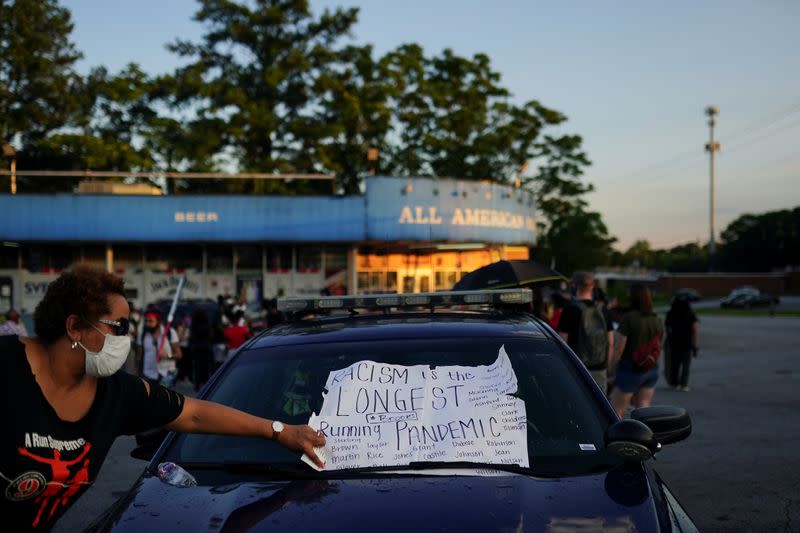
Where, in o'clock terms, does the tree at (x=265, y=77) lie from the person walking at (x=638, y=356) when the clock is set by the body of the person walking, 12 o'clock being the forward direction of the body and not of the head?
The tree is roughly at 11 o'clock from the person walking.

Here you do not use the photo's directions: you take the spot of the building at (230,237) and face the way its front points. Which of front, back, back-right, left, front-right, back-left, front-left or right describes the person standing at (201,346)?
front

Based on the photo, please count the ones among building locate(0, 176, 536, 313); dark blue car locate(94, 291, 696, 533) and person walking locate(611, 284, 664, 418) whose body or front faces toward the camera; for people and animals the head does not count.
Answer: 2

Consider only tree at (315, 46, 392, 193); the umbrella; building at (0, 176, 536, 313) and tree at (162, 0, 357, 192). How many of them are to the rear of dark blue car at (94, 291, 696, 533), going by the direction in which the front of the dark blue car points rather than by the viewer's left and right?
4

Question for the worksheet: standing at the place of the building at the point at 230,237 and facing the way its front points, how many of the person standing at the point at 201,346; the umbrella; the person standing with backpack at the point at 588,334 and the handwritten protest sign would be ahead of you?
4

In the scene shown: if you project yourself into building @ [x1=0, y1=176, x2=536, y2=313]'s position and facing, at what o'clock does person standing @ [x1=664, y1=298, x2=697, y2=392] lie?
The person standing is roughly at 11 o'clock from the building.

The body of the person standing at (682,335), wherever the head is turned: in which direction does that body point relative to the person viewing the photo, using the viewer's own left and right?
facing away from the viewer

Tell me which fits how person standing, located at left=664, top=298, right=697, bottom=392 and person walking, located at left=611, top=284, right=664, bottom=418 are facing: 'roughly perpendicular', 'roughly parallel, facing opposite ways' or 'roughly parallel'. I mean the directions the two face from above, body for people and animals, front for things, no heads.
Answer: roughly parallel

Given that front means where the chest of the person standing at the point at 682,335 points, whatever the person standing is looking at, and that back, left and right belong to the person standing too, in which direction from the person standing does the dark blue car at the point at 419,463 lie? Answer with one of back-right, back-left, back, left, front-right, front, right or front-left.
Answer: back

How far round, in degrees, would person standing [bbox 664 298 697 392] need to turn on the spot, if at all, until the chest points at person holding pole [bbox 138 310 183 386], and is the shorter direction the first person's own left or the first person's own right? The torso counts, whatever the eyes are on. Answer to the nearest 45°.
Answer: approximately 135° to the first person's own left

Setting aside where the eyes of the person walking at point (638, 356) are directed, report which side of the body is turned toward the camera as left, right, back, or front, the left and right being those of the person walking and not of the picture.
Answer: back

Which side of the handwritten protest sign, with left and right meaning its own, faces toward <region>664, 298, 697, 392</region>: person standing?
back

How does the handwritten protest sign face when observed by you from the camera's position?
facing the viewer

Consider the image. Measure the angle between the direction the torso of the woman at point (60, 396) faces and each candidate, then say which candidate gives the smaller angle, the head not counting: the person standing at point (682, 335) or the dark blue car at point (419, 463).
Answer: the dark blue car

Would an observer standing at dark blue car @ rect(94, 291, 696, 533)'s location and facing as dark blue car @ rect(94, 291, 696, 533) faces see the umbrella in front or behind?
behind

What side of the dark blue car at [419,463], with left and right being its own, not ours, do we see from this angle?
front

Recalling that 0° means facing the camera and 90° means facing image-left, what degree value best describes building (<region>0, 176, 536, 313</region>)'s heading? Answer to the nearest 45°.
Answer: approximately 0°

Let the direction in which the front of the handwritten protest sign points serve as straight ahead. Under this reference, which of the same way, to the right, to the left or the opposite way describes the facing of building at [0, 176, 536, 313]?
the same way

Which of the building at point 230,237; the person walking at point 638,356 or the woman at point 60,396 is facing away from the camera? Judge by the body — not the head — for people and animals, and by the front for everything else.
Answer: the person walking
